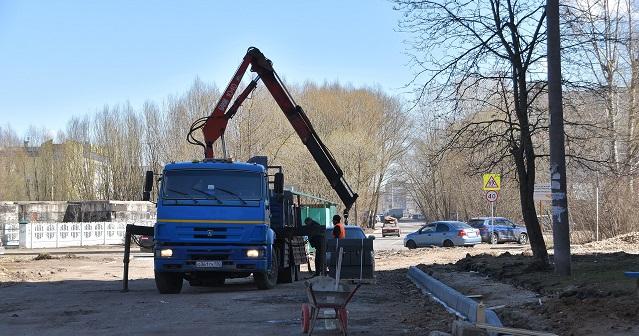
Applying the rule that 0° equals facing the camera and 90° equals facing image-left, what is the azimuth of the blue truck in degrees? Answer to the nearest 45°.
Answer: approximately 0°

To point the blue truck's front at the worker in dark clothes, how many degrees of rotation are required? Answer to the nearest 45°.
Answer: approximately 135° to its left

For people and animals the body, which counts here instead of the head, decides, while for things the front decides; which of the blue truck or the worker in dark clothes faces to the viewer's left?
the worker in dark clothes

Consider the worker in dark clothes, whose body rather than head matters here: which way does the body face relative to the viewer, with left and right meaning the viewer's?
facing to the left of the viewer

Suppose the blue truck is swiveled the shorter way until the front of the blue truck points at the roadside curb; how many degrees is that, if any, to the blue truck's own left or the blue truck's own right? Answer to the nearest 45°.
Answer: approximately 45° to the blue truck's own left

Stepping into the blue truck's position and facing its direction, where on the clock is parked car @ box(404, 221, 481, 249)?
The parked car is roughly at 7 o'clock from the blue truck.

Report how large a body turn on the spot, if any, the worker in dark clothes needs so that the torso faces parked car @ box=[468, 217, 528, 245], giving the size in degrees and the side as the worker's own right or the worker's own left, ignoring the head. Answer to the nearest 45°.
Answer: approximately 135° to the worker's own right
